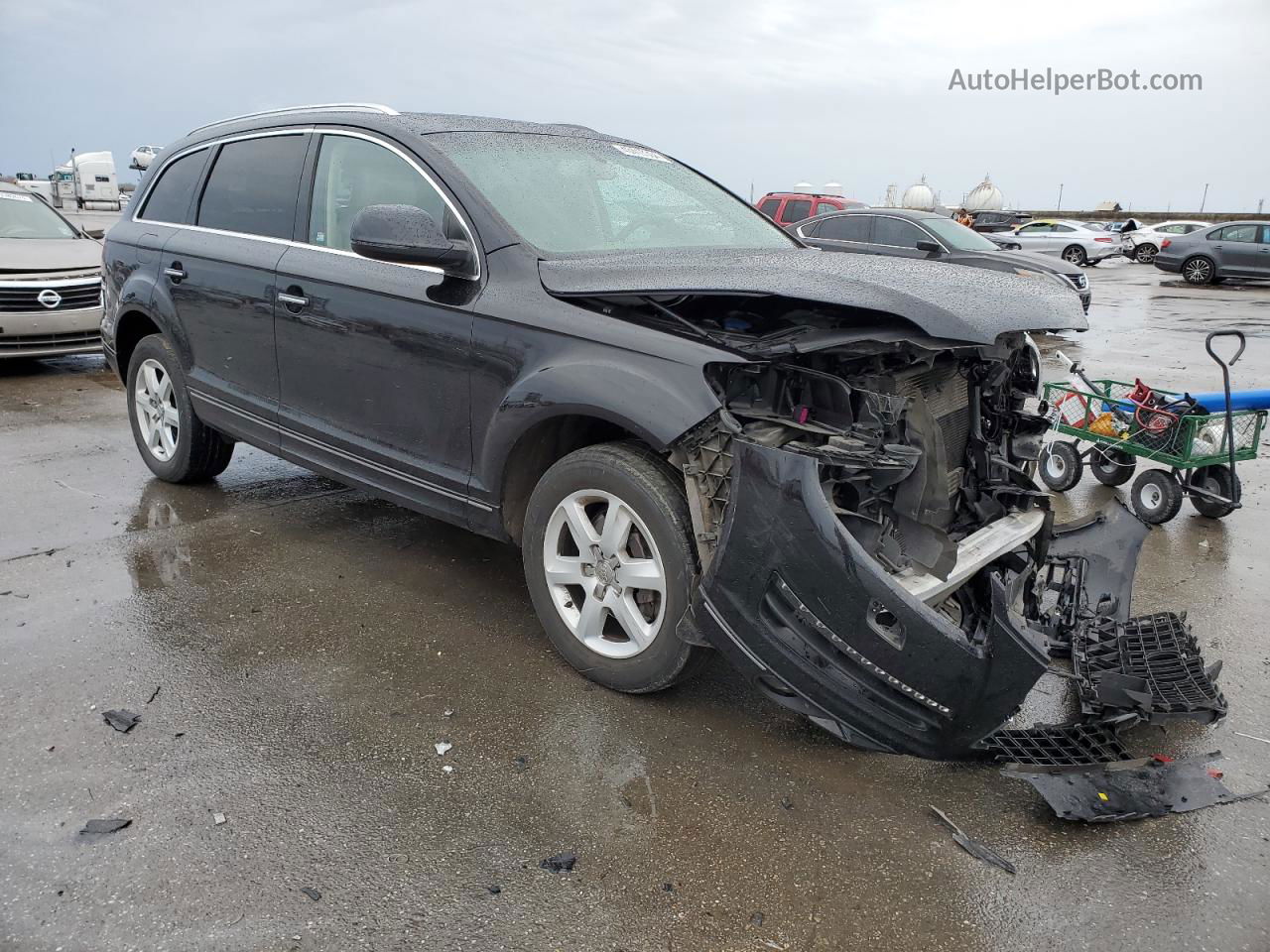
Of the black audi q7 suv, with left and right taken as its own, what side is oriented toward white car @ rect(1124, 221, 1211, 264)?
left

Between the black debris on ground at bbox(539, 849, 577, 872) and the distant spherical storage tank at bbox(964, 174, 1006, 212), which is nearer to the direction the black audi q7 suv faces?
the black debris on ground

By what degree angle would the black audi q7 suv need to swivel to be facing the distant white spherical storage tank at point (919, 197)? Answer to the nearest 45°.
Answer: approximately 135° to its left

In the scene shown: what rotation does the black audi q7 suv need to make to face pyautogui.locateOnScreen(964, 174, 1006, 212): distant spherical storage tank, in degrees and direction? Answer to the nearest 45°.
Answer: approximately 135° to its left

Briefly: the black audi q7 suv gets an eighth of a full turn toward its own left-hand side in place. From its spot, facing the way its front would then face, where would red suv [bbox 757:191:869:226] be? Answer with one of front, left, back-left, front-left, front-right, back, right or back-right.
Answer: left

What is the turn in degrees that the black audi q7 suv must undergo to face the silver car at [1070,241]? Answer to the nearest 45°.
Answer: approximately 90° to its left
